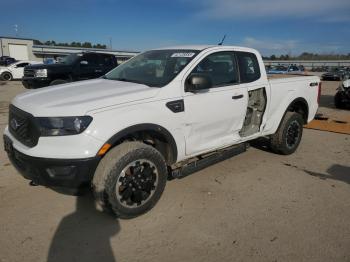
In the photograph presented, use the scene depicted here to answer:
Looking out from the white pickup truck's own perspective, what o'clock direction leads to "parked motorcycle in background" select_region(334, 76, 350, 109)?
The parked motorcycle in background is roughly at 6 o'clock from the white pickup truck.

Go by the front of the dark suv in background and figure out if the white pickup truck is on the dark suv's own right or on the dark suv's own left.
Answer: on the dark suv's own left

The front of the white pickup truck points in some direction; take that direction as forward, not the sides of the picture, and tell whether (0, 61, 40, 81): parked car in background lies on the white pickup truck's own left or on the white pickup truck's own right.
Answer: on the white pickup truck's own right

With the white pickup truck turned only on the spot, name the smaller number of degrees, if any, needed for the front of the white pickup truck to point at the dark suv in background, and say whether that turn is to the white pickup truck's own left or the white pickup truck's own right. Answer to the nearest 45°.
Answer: approximately 135° to the white pickup truck's own right

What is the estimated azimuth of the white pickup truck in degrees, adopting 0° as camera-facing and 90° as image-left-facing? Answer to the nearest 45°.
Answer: approximately 45°
